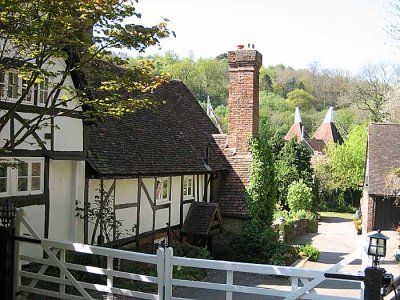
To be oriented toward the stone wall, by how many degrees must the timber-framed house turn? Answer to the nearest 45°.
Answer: approximately 90° to its left

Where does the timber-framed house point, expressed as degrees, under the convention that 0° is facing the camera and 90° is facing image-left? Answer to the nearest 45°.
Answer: approximately 315°

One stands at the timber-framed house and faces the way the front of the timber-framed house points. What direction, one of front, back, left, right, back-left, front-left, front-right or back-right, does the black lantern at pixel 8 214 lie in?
front-right

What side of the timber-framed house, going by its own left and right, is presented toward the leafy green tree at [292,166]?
left

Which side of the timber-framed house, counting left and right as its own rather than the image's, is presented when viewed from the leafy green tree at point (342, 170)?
left

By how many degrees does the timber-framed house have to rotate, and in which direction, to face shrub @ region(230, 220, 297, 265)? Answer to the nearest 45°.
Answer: approximately 90° to its left

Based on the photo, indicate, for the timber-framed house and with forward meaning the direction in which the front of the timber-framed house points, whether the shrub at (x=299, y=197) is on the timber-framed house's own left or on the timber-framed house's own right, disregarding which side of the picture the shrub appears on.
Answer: on the timber-framed house's own left

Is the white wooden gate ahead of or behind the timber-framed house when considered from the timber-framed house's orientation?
ahead

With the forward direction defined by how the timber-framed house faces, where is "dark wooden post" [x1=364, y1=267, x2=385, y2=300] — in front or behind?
in front
